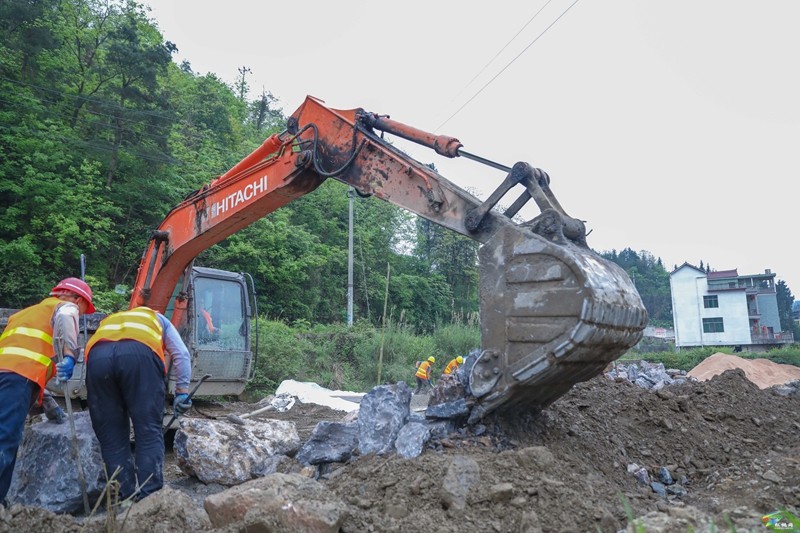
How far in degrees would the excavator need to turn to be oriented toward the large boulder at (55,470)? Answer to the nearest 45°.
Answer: approximately 135° to its right

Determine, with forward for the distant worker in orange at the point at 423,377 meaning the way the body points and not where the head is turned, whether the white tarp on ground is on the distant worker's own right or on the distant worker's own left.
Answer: on the distant worker's own right

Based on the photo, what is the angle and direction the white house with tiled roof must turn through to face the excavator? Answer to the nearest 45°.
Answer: approximately 45° to its right

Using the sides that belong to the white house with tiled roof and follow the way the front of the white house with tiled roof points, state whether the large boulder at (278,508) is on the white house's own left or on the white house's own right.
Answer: on the white house's own right

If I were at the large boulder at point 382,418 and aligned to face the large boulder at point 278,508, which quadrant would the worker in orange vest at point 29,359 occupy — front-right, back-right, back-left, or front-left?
front-right

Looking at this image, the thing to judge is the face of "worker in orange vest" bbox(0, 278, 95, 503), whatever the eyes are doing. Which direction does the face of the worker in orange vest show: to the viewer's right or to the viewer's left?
to the viewer's right

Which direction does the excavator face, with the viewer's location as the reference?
facing the viewer and to the right of the viewer

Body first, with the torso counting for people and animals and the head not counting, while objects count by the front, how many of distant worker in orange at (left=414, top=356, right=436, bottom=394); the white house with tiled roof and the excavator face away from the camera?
0

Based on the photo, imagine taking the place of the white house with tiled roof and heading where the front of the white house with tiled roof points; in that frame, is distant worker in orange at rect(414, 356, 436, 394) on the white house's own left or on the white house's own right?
on the white house's own right

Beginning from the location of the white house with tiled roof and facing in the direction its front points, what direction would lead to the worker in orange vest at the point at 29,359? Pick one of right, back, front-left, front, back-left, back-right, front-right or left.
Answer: front-right
